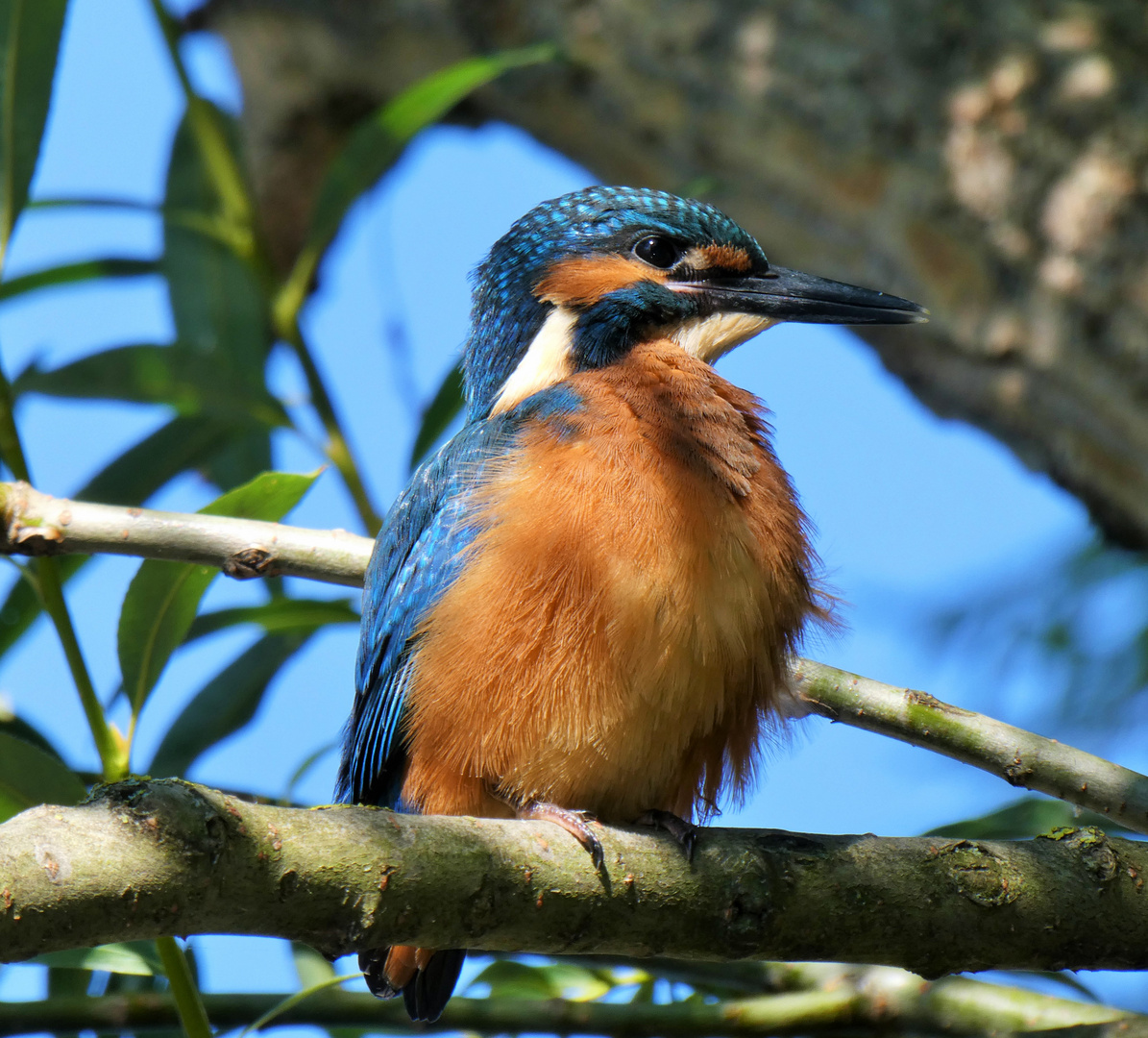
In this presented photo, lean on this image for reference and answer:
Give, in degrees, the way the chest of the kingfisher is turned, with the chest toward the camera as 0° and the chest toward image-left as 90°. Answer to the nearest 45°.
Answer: approximately 315°
